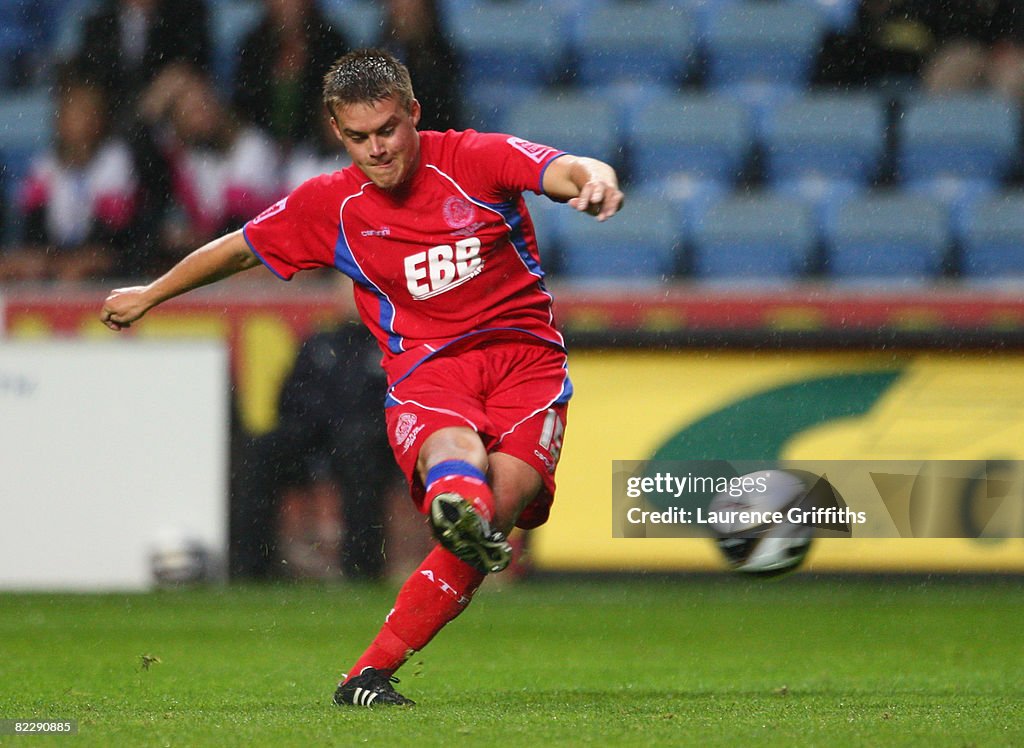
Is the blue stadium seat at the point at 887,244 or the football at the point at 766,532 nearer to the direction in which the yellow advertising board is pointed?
the football

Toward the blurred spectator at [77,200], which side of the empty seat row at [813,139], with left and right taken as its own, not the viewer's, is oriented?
right

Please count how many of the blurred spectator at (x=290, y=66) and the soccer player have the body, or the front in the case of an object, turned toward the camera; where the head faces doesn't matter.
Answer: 2

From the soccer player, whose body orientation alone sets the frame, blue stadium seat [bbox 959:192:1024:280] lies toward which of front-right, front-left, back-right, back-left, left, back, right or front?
back-left

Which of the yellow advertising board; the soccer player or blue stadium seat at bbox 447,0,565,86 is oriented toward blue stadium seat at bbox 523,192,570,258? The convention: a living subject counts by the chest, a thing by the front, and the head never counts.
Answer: blue stadium seat at bbox 447,0,565,86

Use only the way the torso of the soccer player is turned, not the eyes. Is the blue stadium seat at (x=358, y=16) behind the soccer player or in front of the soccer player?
behind

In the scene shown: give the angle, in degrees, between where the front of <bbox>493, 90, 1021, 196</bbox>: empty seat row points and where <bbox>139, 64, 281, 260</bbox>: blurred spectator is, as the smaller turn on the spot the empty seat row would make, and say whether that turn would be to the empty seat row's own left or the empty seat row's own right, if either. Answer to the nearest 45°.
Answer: approximately 90° to the empty seat row's own right

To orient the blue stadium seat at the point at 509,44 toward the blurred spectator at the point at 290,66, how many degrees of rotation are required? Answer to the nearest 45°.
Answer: approximately 45° to its right

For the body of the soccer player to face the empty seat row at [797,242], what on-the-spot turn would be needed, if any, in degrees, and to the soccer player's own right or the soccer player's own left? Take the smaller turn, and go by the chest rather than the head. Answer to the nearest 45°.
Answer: approximately 135° to the soccer player's own left

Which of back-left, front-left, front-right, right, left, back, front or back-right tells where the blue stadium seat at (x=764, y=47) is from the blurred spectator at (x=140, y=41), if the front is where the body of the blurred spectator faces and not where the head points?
left

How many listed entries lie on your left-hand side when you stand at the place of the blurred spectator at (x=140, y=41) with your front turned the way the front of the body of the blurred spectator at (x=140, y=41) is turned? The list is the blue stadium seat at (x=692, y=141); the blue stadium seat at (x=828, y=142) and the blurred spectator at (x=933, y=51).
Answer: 3
